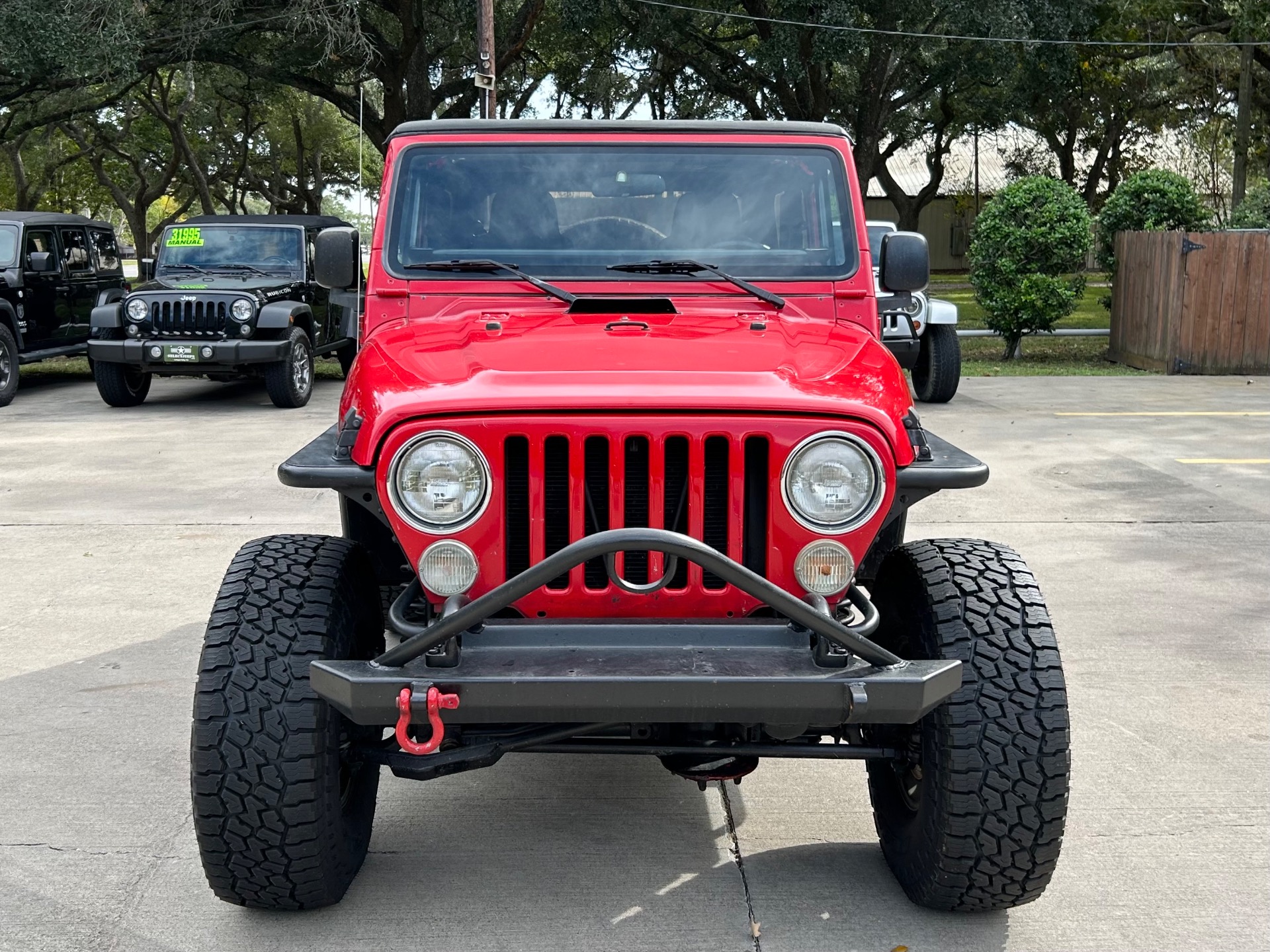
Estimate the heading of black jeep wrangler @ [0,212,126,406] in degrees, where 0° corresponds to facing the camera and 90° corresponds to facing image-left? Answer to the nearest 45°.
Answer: approximately 45°

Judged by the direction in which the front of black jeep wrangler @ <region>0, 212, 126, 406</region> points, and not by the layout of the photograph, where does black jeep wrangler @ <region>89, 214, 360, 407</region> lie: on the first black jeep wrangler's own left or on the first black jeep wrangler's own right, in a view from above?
on the first black jeep wrangler's own left

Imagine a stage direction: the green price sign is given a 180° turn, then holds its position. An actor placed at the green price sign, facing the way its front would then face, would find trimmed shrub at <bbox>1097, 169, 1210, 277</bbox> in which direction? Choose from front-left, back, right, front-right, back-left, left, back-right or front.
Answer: right

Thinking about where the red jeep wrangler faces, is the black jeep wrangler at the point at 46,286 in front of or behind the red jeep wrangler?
behind

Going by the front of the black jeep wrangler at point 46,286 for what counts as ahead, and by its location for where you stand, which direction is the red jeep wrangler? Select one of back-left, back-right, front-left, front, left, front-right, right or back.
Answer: front-left

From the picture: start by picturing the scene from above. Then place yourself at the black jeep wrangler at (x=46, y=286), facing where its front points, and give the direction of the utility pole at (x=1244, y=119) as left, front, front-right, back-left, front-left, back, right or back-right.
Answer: back-left

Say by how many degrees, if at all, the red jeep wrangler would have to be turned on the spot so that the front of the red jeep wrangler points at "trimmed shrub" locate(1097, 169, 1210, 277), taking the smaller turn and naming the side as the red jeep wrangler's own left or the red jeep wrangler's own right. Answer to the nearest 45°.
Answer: approximately 135° to the red jeep wrangler's own left

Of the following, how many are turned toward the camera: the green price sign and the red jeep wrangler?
2

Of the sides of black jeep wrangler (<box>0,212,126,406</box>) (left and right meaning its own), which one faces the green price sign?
left

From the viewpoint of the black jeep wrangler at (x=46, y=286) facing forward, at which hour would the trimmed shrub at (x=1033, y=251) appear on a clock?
The trimmed shrub is roughly at 8 o'clock from the black jeep wrangler.
